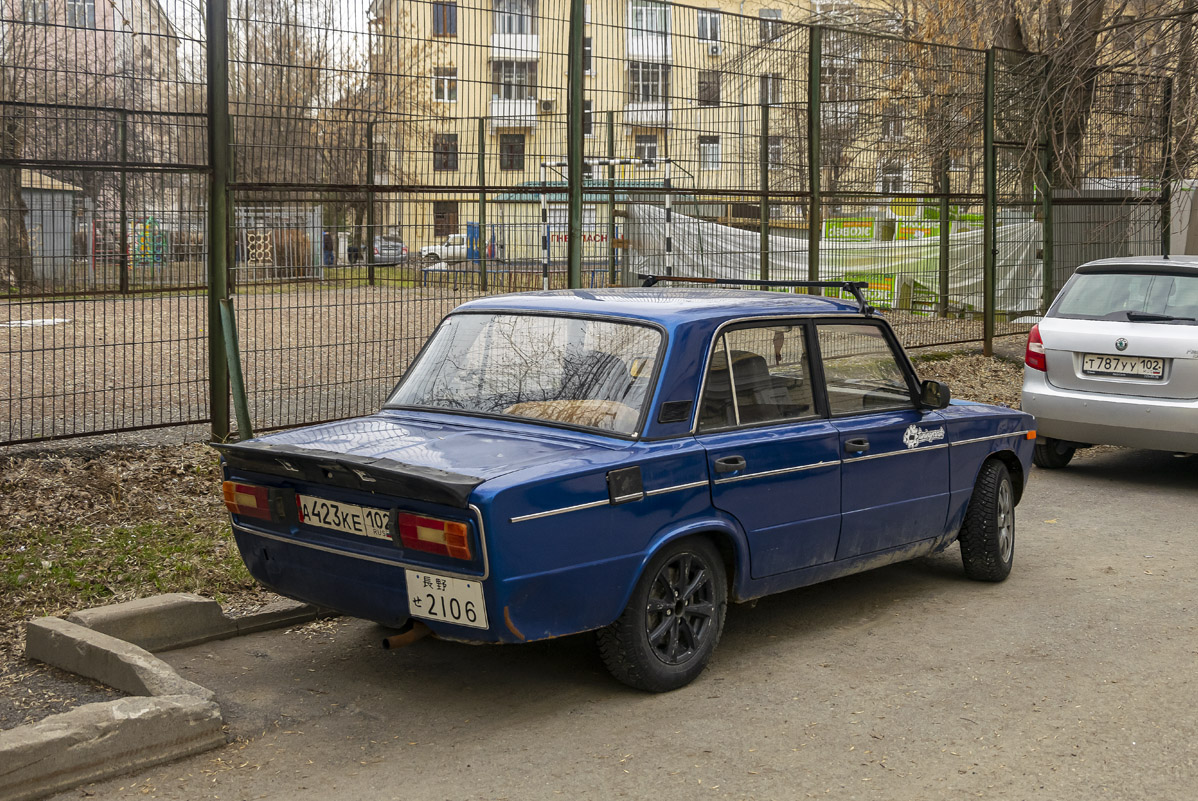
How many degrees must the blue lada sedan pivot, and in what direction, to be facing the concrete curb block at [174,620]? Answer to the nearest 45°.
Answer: approximately 135° to its left

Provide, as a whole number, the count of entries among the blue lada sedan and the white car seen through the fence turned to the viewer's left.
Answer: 1

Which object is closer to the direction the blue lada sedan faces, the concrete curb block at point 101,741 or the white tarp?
the white tarp

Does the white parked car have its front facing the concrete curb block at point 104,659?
no

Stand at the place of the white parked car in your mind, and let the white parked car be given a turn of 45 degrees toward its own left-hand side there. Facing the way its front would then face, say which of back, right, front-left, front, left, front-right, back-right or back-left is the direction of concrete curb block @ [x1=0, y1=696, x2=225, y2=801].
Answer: front-left

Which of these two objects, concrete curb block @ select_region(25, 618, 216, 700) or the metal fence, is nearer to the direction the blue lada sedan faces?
the metal fence

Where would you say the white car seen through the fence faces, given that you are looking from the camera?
facing to the left of the viewer

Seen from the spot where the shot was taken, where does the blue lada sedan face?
facing away from the viewer and to the right of the viewer

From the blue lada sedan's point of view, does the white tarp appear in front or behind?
in front

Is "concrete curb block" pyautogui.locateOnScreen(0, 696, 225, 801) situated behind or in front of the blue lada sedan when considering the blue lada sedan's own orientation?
behind
